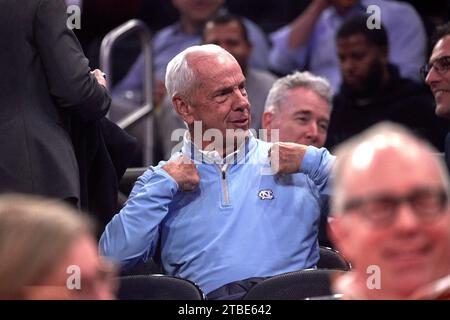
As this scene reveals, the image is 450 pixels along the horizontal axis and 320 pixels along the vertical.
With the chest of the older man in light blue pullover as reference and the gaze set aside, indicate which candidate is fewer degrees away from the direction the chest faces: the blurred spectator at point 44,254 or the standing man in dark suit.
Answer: the blurred spectator

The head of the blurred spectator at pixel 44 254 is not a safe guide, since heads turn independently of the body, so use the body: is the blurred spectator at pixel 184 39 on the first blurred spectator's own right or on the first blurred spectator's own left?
on the first blurred spectator's own left

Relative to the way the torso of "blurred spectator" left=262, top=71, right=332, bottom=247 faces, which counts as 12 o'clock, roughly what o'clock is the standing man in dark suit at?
The standing man in dark suit is roughly at 3 o'clock from the blurred spectator.
